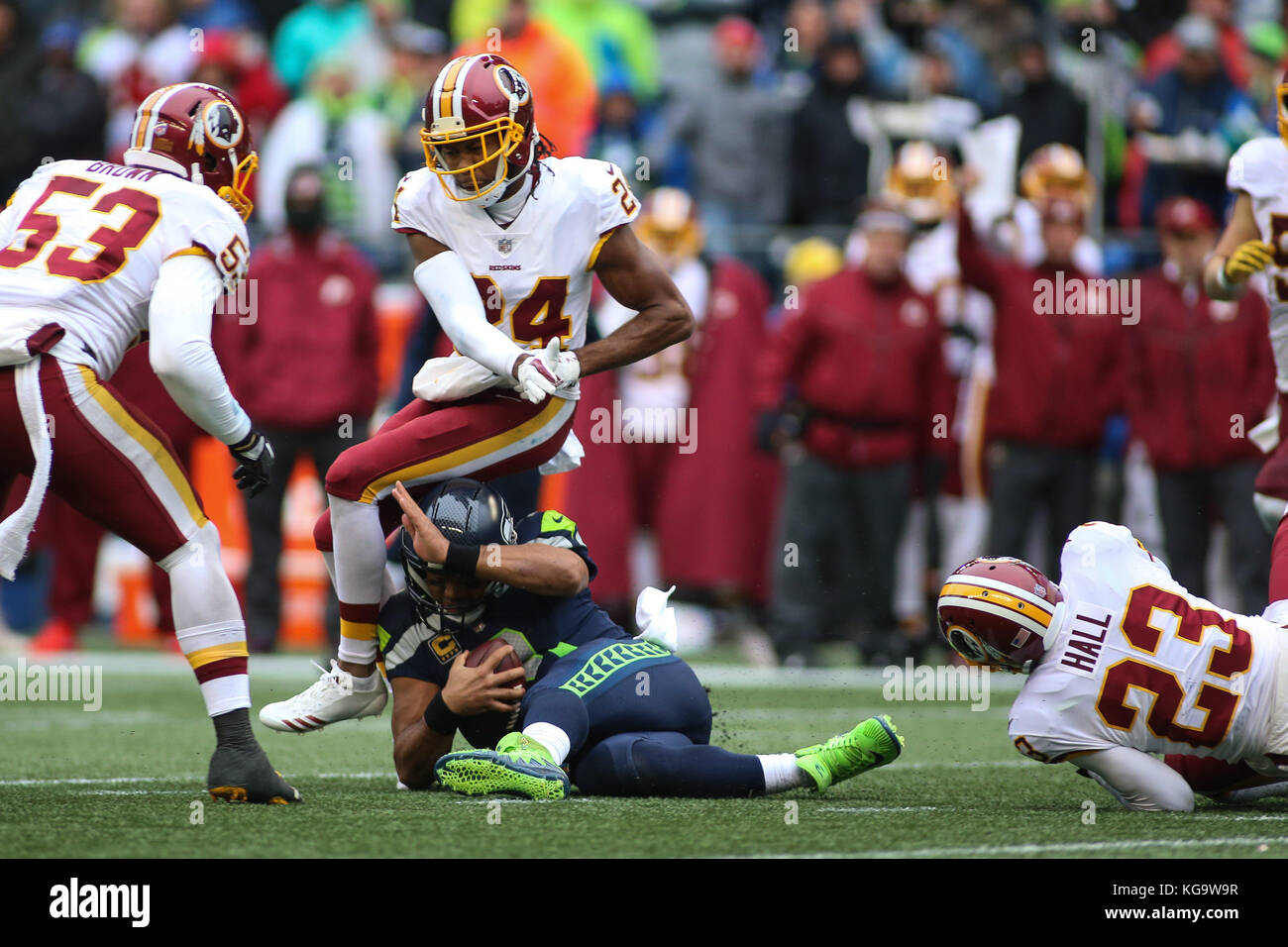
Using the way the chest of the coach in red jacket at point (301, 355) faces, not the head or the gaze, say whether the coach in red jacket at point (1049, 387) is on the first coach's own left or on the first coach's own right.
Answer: on the first coach's own left

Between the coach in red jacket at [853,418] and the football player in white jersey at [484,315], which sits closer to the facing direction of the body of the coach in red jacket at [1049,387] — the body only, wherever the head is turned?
the football player in white jersey

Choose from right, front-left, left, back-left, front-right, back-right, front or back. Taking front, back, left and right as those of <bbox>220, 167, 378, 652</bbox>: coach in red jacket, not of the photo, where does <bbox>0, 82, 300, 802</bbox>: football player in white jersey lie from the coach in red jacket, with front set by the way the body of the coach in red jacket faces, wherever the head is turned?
front

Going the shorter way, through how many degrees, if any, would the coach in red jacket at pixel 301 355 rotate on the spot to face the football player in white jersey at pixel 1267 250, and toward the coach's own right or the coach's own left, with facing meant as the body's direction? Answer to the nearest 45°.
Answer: approximately 45° to the coach's own left

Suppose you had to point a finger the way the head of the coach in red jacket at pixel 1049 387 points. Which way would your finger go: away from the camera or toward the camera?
toward the camera

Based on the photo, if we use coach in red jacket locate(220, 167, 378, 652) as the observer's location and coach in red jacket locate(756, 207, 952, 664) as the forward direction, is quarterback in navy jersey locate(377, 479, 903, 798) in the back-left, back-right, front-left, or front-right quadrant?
front-right

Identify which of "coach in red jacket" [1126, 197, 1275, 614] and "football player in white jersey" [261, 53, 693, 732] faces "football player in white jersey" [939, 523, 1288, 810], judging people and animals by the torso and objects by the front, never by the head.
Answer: the coach in red jacket

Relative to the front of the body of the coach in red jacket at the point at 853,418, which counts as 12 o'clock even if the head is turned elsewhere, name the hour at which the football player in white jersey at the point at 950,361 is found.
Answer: The football player in white jersey is roughly at 7 o'clock from the coach in red jacket.

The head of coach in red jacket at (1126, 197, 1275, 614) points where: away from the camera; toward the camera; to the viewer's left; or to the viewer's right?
toward the camera

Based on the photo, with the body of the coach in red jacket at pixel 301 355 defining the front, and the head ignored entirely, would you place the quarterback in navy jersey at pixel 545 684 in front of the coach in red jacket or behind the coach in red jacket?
in front

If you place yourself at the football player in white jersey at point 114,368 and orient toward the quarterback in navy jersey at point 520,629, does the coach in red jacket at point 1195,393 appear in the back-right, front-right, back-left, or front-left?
front-left

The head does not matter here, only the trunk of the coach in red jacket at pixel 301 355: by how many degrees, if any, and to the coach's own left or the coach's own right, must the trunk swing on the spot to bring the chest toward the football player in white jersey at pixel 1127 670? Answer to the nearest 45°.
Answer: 0° — they already face them

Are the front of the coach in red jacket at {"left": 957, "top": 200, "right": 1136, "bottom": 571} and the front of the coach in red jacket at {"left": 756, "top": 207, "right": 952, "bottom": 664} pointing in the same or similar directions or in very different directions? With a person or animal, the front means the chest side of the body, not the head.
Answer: same or similar directions

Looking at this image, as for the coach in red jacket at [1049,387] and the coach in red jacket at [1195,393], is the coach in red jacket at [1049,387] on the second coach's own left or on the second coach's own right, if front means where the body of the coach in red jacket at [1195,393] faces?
on the second coach's own right

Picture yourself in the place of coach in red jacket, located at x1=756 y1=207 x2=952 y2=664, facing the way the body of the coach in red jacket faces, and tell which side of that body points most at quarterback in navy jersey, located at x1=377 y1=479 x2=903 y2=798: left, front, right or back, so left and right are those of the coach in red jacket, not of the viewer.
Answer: front

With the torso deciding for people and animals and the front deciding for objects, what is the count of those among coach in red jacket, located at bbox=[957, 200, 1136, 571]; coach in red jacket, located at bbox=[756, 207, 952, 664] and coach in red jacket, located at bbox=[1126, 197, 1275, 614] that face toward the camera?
3

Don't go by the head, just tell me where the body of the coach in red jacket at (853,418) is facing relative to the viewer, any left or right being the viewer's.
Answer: facing the viewer

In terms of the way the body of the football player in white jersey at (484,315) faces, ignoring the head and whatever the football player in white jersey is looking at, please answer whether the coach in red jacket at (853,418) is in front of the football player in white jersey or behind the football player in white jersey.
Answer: behind

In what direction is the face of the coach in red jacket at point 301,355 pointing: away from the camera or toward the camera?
toward the camera

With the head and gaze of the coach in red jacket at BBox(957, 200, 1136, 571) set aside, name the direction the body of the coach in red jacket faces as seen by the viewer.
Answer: toward the camera

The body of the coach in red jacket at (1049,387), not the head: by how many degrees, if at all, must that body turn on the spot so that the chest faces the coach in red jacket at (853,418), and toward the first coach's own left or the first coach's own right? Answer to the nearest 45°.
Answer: approximately 90° to the first coach's own right
